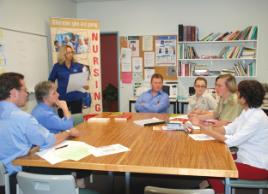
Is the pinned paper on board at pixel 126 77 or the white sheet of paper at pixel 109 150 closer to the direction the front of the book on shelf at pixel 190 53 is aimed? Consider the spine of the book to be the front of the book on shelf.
the white sheet of paper

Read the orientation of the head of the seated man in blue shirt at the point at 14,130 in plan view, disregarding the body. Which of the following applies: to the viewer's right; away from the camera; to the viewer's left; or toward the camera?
to the viewer's right

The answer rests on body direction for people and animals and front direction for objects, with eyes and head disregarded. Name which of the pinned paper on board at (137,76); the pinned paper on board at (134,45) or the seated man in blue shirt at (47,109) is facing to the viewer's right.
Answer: the seated man in blue shirt

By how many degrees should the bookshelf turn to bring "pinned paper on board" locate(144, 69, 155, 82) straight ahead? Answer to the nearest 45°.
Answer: approximately 90° to its right

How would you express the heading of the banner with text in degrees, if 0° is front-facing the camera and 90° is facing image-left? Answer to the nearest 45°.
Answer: approximately 0°

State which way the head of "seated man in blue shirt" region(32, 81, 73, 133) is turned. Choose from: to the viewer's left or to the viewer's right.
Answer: to the viewer's right

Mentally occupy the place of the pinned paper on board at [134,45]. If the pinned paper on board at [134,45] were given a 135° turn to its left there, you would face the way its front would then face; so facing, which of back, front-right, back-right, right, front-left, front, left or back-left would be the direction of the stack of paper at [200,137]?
back-right

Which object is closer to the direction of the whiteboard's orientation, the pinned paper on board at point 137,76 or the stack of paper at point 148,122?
the stack of paper
